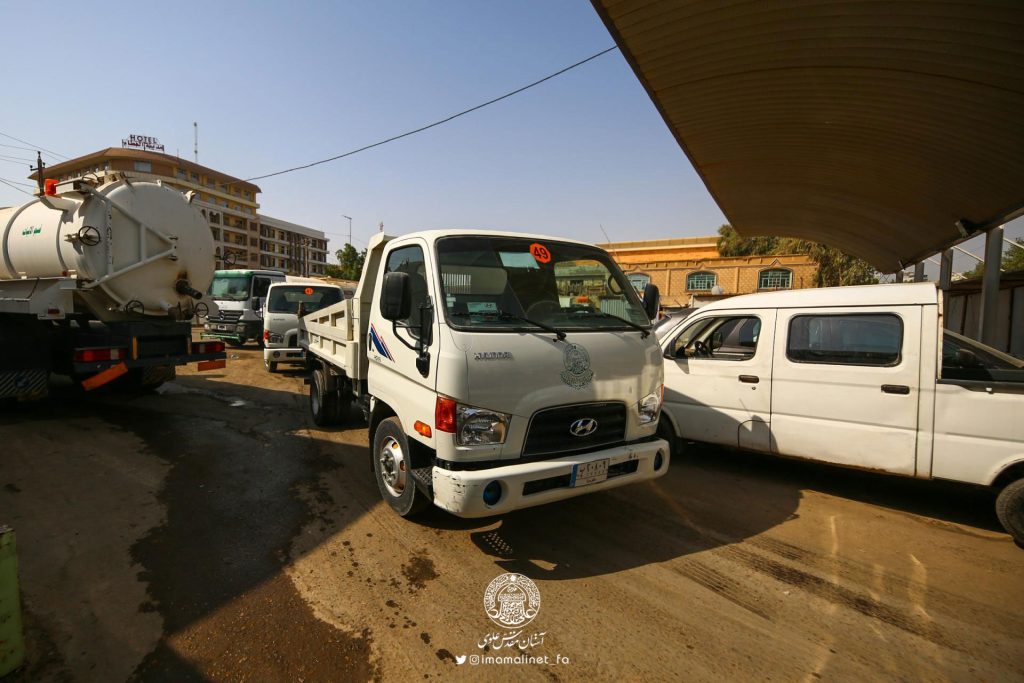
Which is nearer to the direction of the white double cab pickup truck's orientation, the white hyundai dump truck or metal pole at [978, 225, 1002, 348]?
the white hyundai dump truck

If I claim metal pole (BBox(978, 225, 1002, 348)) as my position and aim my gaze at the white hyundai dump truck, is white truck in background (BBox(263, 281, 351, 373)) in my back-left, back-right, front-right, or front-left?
front-right

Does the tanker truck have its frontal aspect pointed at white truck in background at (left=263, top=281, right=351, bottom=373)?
no

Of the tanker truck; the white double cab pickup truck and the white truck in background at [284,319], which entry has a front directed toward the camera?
the white truck in background

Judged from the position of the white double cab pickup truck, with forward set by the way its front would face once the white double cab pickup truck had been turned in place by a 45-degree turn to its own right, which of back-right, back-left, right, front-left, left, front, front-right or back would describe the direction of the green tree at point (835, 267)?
front-right

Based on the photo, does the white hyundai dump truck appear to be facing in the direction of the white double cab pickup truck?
no

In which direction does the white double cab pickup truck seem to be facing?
to the viewer's left

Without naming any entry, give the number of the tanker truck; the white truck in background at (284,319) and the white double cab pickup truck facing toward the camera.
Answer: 1

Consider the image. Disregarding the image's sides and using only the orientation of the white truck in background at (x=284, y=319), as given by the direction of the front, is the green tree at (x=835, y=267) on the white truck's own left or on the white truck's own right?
on the white truck's own left

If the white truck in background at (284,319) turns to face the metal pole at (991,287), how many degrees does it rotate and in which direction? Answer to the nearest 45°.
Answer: approximately 45° to its left

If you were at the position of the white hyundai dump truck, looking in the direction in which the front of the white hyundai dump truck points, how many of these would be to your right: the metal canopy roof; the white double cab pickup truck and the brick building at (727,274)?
0

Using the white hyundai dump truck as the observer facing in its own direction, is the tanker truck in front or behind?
behind

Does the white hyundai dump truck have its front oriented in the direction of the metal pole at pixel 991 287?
no

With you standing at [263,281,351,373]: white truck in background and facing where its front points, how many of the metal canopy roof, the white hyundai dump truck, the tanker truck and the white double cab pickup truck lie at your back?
0

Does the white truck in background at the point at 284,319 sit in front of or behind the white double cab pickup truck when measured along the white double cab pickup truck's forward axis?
in front

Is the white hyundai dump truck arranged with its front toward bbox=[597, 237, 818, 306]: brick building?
no

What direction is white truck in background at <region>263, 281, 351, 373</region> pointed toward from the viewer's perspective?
toward the camera

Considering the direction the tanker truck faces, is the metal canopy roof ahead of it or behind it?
behind

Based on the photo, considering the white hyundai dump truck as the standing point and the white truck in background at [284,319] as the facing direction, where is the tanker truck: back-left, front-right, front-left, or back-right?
front-left
